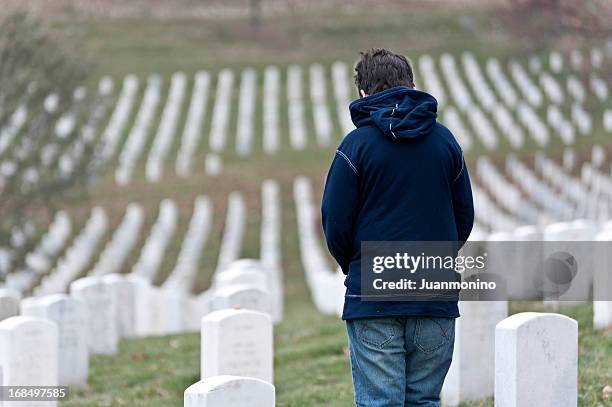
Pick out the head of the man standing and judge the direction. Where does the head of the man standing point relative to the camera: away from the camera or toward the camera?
away from the camera

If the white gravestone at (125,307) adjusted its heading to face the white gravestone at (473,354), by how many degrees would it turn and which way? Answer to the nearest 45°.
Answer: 0° — it already faces it

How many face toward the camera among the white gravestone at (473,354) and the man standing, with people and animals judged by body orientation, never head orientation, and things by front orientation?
1

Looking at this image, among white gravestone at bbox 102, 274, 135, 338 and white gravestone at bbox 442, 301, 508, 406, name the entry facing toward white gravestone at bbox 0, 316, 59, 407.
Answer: white gravestone at bbox 102, 274, 135, 338

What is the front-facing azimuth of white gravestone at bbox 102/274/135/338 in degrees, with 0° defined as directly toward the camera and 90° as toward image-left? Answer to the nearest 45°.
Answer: approximately 0°

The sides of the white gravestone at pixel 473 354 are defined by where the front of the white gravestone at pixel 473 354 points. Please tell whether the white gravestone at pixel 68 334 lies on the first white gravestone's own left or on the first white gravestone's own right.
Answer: on the first white gravestone's own right

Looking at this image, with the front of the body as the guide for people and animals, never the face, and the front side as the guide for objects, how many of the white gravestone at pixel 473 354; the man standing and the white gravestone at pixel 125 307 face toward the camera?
2

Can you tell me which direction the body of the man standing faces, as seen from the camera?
away from the camera

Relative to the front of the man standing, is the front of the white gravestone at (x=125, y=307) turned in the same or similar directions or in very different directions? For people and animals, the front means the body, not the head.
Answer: very different directions

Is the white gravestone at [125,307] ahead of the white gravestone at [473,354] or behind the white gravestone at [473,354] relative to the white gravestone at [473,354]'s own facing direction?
behind

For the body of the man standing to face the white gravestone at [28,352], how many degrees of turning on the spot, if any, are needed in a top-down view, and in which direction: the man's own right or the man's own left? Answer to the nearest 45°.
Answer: approximately 45° to the man's own left

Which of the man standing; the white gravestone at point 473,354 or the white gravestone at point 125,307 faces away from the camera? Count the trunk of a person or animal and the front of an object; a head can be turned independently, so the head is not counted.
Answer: the man standing
